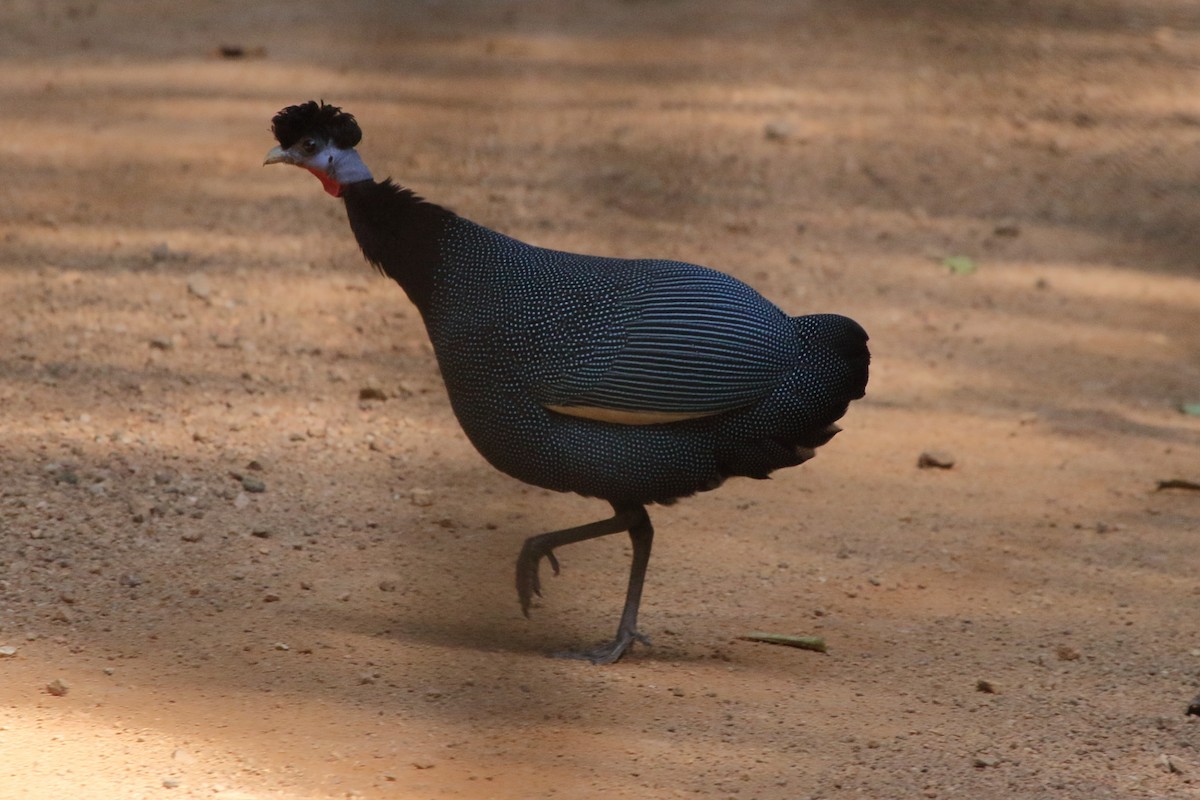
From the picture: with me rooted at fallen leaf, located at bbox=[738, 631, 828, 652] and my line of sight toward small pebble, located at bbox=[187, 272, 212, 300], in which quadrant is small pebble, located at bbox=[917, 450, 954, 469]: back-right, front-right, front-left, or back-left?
front-right

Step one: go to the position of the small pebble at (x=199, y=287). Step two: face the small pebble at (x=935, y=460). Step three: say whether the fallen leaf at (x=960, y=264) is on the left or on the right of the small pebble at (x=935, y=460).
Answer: left

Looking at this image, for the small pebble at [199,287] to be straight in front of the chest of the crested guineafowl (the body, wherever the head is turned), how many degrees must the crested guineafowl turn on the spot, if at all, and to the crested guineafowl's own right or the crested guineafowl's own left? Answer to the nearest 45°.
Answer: approximately 45° to the crested guineafowl's own right

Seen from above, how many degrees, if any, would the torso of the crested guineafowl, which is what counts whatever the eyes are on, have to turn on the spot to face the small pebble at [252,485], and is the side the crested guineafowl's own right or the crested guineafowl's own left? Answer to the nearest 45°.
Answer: approximately 45° to the crested guineafowl's own right

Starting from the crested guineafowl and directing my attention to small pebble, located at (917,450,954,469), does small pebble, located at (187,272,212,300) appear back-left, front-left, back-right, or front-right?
front-left

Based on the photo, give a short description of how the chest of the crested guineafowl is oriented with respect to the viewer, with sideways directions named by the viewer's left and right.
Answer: facing to the left of the viewer

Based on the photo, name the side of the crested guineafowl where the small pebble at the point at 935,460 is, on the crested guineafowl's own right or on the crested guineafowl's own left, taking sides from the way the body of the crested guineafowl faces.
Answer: on the crested guineafowl's own right

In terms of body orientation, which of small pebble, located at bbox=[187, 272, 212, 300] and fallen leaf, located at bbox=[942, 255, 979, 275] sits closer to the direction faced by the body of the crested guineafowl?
the small pebble
